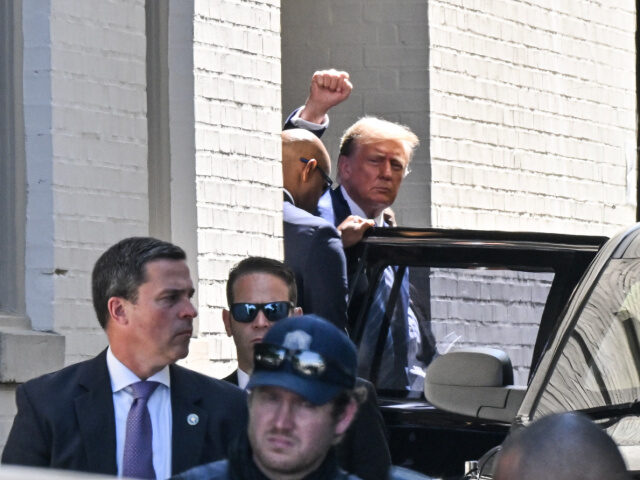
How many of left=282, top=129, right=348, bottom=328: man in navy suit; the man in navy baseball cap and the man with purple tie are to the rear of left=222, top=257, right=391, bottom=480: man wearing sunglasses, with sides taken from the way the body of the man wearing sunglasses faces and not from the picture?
1

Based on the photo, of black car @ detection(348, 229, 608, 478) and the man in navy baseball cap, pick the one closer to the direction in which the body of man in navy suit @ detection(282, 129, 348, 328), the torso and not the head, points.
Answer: the black car

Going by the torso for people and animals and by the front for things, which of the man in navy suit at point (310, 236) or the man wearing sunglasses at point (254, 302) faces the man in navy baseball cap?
the man wearing sunglasses

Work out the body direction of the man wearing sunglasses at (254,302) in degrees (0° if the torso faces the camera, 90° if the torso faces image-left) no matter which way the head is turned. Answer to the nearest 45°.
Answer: approximately 0°

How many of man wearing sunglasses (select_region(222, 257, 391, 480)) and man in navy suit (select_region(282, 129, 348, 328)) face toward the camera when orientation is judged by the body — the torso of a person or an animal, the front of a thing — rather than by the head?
1

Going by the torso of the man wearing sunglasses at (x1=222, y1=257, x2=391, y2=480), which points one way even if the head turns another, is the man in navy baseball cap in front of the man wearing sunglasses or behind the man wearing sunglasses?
in front

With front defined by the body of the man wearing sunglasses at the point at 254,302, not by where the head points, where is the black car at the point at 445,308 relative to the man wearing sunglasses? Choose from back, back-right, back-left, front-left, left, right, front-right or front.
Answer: back-left

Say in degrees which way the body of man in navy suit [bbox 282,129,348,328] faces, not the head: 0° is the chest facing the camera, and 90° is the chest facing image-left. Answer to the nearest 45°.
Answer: approximately 225°

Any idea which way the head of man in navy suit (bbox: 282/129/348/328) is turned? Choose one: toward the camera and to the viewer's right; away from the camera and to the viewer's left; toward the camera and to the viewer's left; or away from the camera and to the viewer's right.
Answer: away from the camera and to the viewer's right

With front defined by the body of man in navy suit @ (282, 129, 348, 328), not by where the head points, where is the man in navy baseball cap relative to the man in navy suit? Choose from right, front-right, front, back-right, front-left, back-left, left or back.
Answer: back-right
